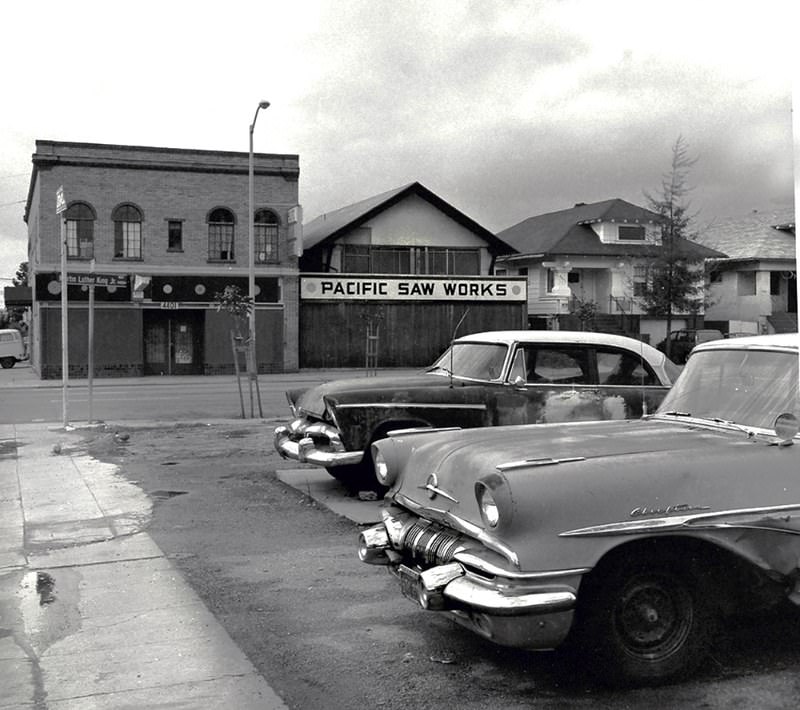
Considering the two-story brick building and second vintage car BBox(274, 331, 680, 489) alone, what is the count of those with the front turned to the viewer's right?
0

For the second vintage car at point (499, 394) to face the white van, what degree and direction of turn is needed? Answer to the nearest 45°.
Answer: approximately 90° to its right

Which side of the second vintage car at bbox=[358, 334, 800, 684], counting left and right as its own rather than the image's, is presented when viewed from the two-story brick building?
right

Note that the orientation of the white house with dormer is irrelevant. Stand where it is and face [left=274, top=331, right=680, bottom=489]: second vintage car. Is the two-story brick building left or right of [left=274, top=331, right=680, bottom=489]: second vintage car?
right

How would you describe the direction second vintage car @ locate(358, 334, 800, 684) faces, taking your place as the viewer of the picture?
facing the viewer and to the left of the viewer

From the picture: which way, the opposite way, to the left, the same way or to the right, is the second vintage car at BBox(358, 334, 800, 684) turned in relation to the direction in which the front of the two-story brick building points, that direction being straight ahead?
to the right

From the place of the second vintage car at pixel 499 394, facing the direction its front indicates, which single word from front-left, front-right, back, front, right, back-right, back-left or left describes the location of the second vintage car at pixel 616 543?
front-left

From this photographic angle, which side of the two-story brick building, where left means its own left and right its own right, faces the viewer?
front

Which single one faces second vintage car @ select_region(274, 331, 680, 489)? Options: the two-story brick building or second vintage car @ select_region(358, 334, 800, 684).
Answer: the two-story brick building

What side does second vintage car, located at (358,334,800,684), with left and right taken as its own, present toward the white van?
right

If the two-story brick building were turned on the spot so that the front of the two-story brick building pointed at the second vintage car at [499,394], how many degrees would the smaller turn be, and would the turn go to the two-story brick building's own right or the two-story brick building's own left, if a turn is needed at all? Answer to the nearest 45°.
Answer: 0° — it already faces it
